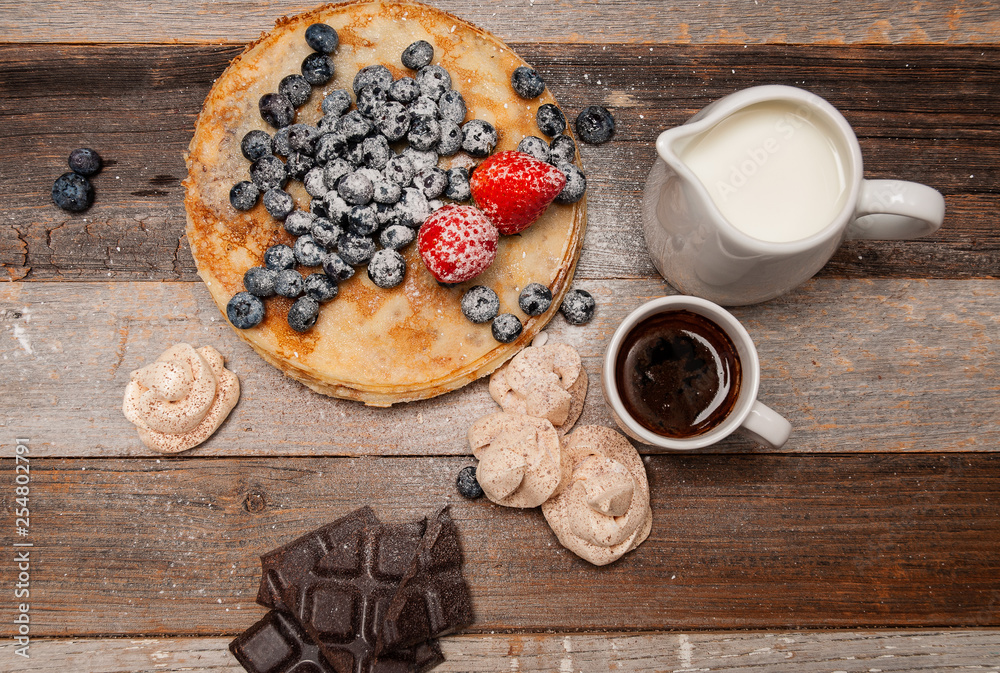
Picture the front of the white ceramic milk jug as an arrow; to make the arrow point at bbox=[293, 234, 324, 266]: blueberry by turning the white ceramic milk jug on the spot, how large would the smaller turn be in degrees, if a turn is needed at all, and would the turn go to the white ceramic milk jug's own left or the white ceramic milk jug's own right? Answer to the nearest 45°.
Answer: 0° — it already faces it

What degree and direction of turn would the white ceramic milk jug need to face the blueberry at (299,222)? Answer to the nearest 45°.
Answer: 0° — it already faces it

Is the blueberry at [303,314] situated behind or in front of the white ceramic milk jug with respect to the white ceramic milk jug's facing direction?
in front

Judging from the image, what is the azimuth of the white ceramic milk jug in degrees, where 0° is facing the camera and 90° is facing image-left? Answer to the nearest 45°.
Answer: approximately 90°

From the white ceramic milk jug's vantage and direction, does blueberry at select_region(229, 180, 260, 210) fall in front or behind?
in front
